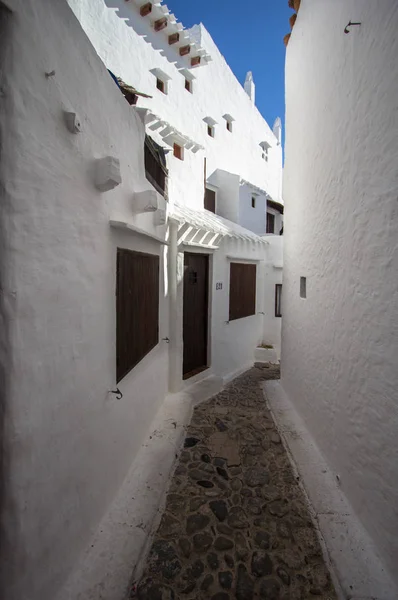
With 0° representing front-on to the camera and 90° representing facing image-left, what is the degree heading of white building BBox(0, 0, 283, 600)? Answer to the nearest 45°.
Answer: approximately 315°
